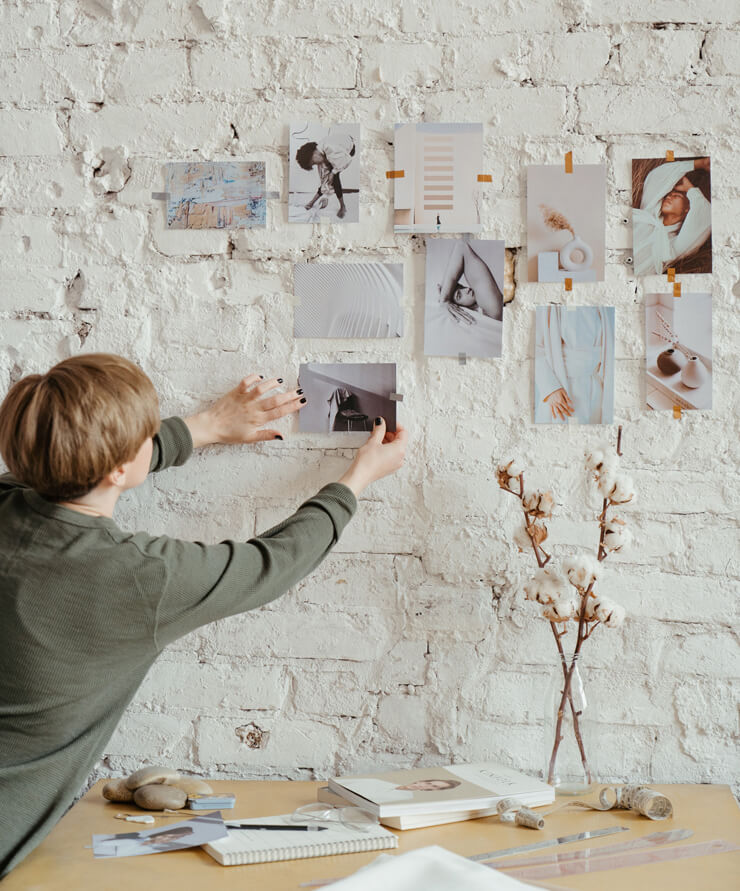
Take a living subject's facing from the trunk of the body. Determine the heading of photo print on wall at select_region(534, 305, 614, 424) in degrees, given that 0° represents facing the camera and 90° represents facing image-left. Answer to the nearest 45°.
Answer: approximately 0°

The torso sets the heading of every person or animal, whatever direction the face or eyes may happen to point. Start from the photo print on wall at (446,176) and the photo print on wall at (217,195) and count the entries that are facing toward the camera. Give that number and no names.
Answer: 2

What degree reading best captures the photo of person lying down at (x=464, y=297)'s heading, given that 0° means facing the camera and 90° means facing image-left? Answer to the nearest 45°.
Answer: approximately 0°
